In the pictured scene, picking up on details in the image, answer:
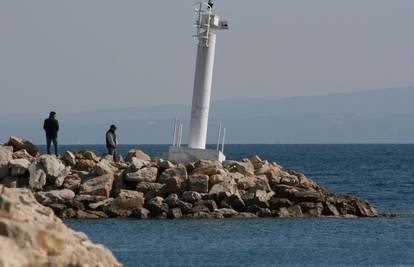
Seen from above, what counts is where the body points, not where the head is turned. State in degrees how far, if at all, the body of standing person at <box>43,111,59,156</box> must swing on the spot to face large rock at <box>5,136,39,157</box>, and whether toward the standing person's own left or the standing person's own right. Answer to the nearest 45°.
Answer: approximately 45° to the standing person's own left

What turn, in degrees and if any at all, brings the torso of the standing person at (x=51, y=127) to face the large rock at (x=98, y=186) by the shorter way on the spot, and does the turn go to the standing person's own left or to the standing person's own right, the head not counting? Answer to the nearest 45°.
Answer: approximately 135° to the standing person's own right

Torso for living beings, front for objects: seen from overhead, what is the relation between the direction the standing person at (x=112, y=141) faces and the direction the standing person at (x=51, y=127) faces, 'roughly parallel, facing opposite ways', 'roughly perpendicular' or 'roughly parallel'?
roughly perpendicular

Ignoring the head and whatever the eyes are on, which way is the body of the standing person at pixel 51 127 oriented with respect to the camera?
away from the camera

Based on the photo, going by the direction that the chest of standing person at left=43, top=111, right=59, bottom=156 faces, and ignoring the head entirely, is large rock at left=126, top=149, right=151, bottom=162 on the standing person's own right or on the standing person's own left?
on the standing person's own right

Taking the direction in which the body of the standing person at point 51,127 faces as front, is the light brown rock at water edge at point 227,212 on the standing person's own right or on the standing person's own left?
on the standing person's own right

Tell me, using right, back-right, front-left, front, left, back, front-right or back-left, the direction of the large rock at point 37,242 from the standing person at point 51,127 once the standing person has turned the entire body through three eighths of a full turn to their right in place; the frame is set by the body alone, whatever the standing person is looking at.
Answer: front-right

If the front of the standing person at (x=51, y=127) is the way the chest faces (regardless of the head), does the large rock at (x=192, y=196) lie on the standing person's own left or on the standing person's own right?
on the standing person's own right
